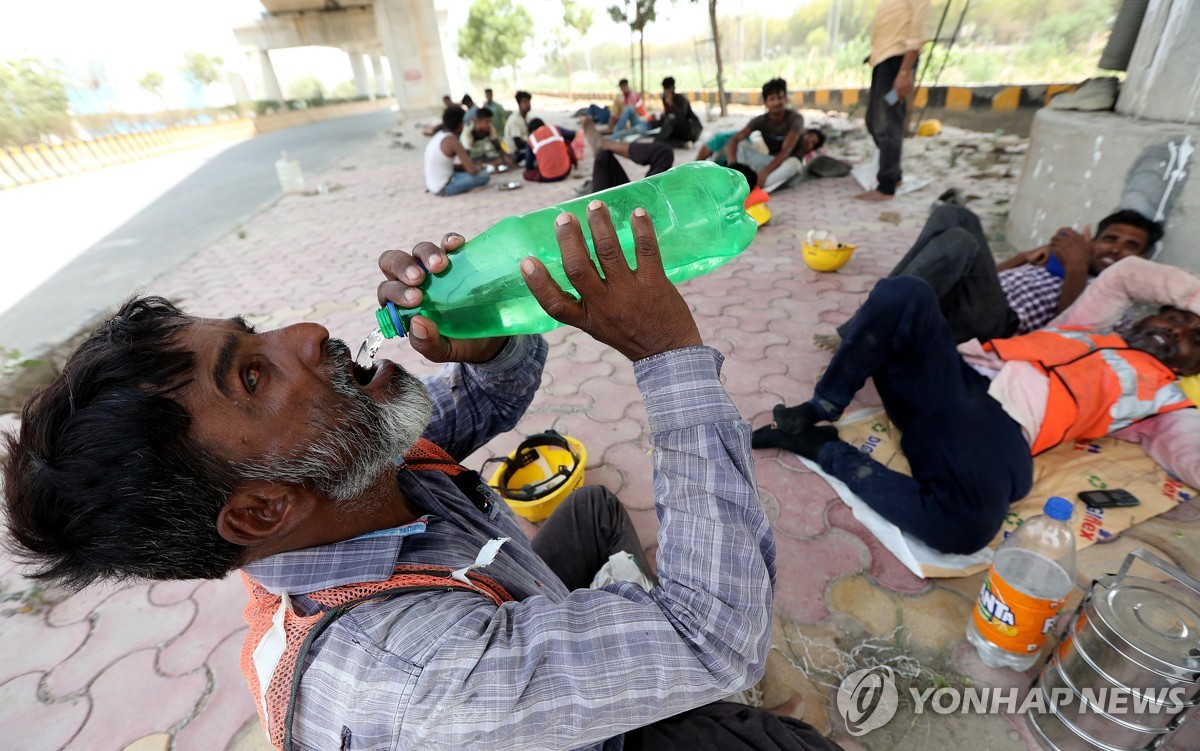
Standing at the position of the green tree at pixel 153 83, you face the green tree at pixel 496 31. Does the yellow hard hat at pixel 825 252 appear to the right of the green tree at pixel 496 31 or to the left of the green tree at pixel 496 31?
right

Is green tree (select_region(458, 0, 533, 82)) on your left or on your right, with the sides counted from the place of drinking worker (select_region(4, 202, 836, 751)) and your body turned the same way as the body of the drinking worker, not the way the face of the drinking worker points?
on your left
